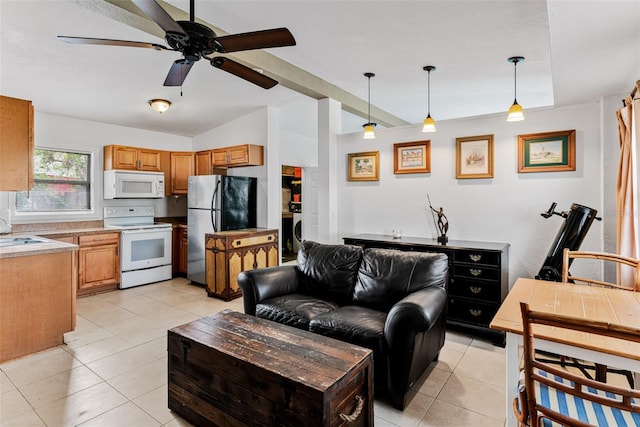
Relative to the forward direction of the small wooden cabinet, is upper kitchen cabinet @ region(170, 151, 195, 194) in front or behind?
behind

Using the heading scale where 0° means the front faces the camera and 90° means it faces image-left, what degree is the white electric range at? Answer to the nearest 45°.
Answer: approximately 315°

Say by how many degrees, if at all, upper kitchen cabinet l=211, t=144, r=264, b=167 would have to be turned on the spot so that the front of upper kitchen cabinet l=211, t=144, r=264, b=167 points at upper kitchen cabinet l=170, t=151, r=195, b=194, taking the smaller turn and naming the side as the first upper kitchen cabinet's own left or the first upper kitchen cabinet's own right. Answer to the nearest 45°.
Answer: approximately 90° to the first upper kitchen cabinet's own right

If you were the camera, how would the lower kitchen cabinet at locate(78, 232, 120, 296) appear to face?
facing the viewer and to the right of the viewer

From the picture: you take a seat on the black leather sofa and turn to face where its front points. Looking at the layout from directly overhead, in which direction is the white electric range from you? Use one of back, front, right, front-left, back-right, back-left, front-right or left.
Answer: right

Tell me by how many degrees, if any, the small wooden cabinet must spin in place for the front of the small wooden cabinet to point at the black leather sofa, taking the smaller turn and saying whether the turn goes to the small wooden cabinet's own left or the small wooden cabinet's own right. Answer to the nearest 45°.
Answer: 0° — it already faces it

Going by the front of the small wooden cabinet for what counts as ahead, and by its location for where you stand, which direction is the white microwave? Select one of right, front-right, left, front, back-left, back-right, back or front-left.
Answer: back

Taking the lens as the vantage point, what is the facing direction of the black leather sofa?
facing the viewer and to the left of the viewer
